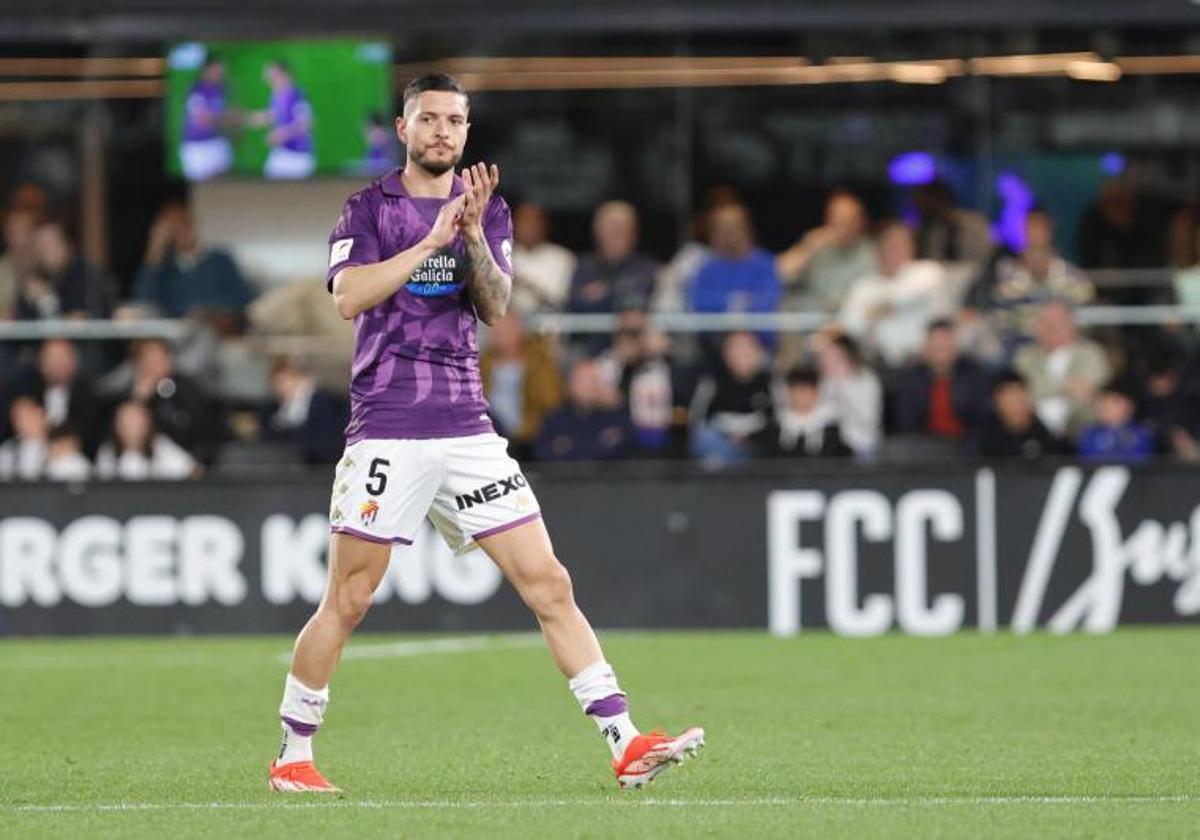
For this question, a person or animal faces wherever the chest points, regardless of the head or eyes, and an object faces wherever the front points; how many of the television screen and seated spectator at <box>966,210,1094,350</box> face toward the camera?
2

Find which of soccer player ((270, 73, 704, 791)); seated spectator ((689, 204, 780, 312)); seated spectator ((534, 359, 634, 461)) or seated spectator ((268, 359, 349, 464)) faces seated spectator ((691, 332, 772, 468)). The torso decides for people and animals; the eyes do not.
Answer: seated spectator ((689, 204, 780, 312))

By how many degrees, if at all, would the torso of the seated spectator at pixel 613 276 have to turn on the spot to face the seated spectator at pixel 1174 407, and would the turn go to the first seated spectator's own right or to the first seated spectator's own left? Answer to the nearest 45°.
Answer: approximately 90° to the first seated spectator's own left

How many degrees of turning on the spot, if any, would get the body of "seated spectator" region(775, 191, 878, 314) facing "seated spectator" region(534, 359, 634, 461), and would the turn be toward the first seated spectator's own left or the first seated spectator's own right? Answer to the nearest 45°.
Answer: approximately 45° to the first seated spectator's own right

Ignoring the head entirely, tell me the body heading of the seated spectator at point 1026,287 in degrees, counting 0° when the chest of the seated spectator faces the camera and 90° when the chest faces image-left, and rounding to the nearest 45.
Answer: approximately 0°

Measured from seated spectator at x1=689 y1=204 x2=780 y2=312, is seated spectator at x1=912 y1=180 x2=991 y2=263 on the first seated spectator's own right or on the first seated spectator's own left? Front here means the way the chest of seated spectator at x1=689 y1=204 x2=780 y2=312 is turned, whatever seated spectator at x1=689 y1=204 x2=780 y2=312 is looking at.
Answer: on the first seated spectator's own left

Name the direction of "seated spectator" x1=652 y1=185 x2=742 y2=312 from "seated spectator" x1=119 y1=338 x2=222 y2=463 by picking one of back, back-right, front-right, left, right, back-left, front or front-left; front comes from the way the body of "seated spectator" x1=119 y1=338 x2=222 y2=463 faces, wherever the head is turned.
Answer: back-left

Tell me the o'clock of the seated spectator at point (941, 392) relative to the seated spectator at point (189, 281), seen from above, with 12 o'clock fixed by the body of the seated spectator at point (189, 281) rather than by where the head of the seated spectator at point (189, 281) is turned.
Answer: the seated spectator at point (941, 392) is roughly at 10 o'clock from the seated spectator at point (189, 281).

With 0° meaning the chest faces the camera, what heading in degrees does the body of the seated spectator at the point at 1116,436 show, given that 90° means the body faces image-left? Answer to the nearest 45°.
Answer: approximately 0°

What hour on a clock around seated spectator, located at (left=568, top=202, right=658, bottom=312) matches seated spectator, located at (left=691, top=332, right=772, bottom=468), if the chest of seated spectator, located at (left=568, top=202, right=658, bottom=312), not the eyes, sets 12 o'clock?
seated spectator, located at (left=691, top=332, right=772, bottom=468) is roughly at 11 o'clock from seated spectator, located at (left=568, top=202, right=658, bottom=312).

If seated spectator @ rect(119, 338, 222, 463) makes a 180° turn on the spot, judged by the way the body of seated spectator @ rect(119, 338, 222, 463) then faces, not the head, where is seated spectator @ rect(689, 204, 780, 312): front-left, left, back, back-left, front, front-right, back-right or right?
front-right

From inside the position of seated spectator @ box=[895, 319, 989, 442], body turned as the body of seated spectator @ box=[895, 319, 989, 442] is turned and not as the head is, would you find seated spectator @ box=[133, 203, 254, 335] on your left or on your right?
on your right
